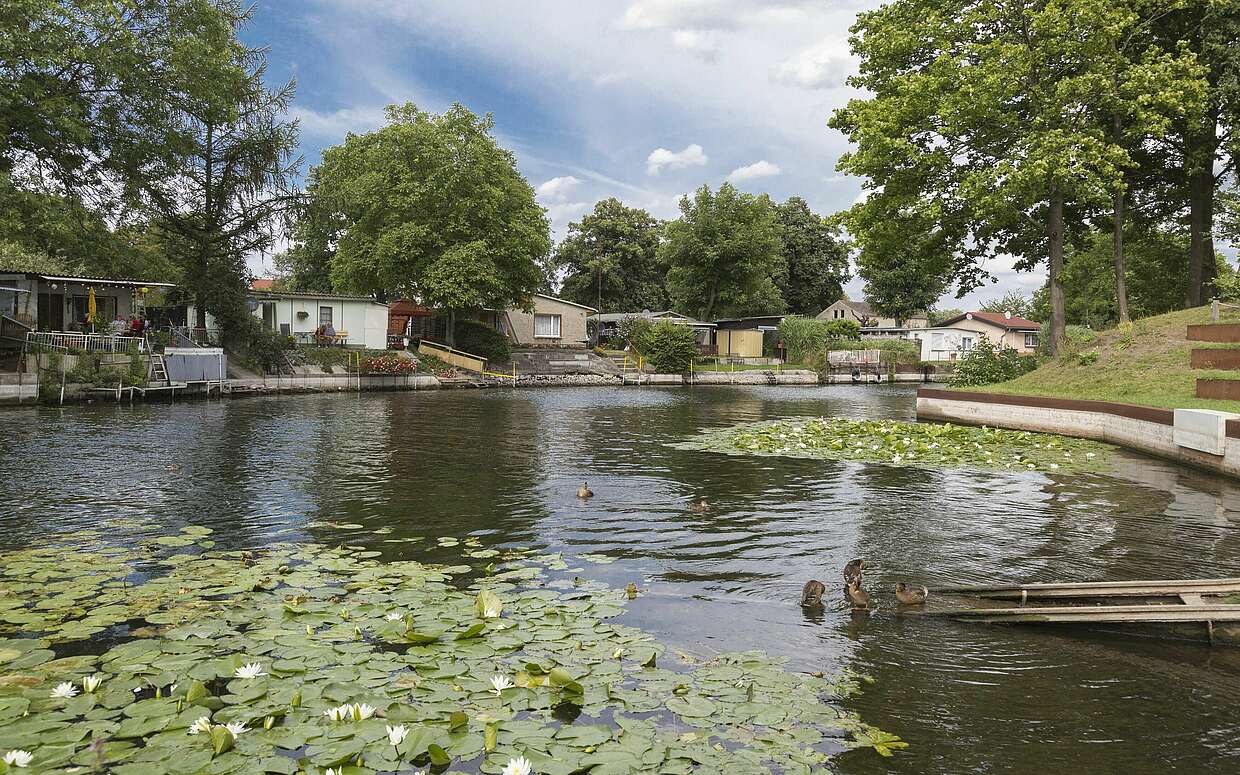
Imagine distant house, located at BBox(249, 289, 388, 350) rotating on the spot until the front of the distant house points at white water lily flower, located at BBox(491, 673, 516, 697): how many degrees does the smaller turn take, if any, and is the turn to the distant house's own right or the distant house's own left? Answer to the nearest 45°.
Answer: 0° — it already faces it

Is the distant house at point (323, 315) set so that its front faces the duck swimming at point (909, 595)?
yes

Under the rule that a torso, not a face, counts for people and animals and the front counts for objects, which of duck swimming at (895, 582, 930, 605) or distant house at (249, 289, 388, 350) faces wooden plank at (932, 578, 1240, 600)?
the distant house

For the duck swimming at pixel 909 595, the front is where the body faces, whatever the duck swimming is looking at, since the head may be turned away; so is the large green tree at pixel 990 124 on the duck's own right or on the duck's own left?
on the duck's own right

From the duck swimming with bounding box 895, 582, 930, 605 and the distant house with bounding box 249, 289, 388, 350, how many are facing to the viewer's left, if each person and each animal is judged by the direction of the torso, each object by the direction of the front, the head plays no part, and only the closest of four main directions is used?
1

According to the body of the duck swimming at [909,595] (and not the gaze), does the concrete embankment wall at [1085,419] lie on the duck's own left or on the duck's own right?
on the duck's own right

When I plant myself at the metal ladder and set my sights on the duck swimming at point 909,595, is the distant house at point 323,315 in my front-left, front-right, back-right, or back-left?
back-left

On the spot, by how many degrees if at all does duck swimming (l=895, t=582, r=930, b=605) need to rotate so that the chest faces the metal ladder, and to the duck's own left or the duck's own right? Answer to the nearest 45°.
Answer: approximately 45° to the duck's own right

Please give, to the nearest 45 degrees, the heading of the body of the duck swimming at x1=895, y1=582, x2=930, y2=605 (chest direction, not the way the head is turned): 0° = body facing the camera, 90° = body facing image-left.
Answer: approximately 90°

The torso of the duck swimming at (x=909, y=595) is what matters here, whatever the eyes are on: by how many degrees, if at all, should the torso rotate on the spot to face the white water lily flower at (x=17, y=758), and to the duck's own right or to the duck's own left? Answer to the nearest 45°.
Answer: approximately 45° to the duck's own left

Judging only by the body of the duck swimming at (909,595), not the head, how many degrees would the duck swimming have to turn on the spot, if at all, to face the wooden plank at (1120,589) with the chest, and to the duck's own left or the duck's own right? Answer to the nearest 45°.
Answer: approximately 180°

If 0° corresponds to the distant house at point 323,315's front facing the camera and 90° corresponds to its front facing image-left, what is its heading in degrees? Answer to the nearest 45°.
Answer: approximately 0°
